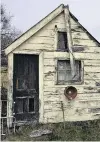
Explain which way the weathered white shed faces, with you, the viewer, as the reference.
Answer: facing the viewer

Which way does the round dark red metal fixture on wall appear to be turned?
toward the camera
